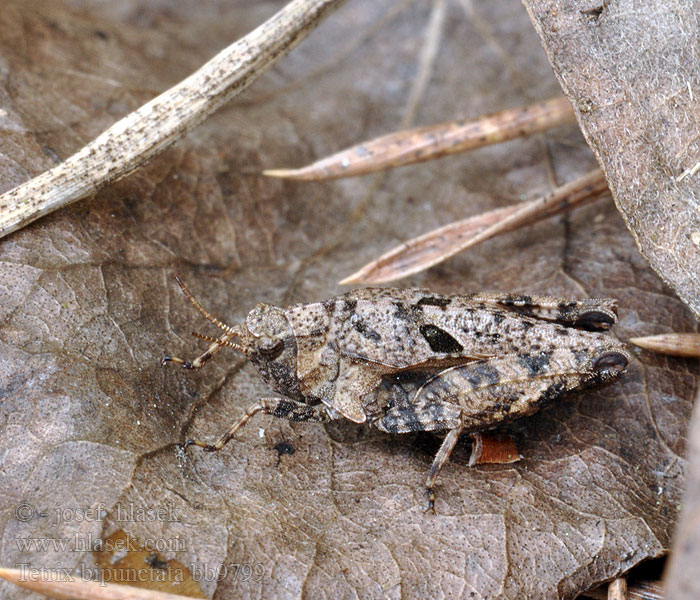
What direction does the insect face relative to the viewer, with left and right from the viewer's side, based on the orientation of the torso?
facing to the left of the viewer

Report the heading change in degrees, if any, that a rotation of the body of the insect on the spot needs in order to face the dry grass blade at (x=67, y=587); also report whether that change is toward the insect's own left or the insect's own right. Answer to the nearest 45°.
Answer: approximately 45° to the insect's own left

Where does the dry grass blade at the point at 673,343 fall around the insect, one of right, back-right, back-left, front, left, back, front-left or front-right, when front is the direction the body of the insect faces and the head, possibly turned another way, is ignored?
back
